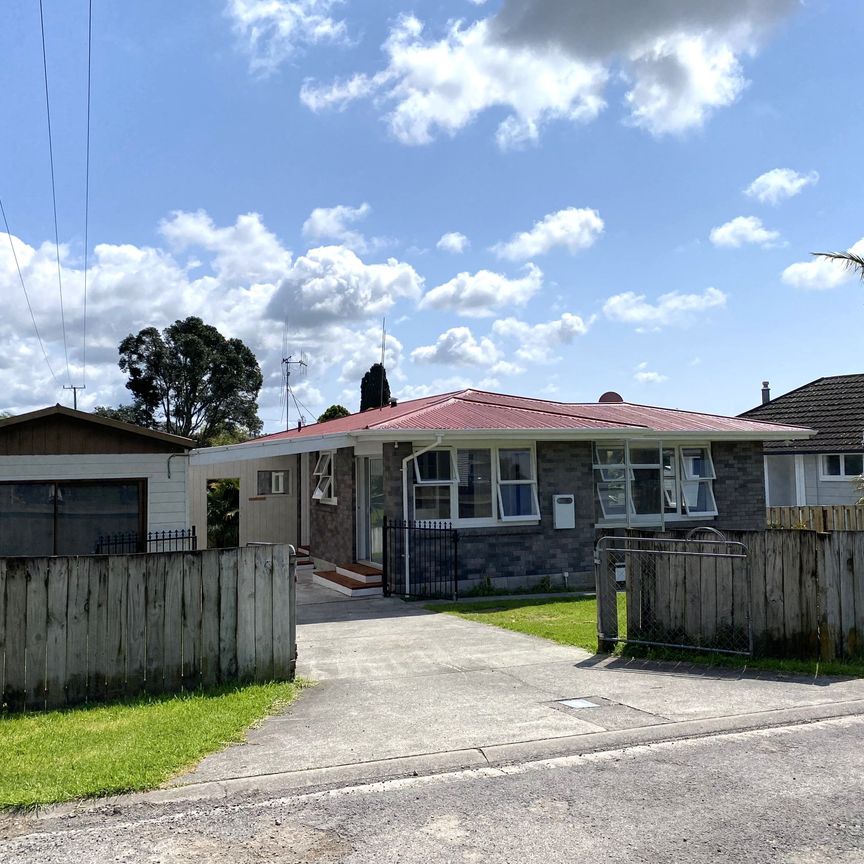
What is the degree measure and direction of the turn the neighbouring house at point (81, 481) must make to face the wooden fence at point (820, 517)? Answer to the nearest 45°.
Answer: approximately 90° to its left

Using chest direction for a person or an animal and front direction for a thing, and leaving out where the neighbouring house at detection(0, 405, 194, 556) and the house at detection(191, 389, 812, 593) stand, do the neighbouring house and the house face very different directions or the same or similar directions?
same or similar directions

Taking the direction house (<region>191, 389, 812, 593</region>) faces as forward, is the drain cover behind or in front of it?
in front

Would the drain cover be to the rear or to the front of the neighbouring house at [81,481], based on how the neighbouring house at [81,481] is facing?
to the front

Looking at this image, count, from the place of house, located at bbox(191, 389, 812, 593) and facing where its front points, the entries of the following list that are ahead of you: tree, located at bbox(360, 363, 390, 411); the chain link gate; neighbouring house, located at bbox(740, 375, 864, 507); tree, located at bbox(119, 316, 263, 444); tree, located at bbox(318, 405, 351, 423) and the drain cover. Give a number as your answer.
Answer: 2

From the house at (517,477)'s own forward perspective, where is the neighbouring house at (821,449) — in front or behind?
behind

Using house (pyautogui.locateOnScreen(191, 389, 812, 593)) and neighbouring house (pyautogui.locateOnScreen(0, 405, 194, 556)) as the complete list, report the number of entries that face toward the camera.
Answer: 2

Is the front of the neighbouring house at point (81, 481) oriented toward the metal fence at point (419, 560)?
no

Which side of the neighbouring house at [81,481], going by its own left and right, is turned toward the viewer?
front

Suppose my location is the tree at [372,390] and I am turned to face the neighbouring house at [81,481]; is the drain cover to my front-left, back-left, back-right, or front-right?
front-left

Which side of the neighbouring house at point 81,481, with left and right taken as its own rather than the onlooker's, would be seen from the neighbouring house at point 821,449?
left

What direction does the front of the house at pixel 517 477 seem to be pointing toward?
toward the camera

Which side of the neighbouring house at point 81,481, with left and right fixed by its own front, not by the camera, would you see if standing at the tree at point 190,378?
back

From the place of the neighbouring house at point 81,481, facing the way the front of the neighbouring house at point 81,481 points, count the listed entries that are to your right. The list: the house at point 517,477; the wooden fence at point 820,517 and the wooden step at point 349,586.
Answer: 0

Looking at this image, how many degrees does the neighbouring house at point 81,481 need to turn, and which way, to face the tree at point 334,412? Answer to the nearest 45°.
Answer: approximately 135° to its left

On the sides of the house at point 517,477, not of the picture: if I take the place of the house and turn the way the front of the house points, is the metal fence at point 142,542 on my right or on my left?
on my right

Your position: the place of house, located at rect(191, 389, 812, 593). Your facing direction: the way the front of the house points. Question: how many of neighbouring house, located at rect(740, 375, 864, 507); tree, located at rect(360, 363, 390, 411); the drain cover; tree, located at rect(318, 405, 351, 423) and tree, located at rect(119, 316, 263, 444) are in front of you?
1
